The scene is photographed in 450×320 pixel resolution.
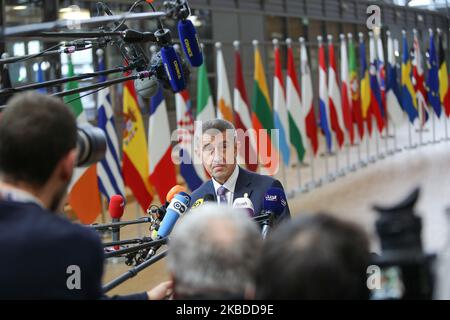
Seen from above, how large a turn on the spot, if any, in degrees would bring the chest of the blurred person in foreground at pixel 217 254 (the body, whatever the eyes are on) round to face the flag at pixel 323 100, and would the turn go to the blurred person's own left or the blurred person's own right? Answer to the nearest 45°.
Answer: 0° — they already face it

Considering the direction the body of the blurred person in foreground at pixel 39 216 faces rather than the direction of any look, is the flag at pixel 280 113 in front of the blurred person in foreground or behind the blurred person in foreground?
in front

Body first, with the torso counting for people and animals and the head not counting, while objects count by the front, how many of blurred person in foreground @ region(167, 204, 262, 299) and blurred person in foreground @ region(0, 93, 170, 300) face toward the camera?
0

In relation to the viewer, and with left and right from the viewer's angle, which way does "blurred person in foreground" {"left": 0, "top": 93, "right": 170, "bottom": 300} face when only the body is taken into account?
facing away from the viewer and to the right of the viewer

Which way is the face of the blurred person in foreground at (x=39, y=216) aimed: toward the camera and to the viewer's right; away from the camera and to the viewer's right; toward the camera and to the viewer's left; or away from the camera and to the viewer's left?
away from the camera and to the viewer's right

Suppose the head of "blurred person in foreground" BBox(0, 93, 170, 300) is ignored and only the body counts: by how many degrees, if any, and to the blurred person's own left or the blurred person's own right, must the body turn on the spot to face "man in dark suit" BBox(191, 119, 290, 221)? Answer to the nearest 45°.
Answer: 0° — they already face them

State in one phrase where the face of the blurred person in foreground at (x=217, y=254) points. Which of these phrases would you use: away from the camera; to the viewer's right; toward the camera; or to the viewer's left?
away from the camera

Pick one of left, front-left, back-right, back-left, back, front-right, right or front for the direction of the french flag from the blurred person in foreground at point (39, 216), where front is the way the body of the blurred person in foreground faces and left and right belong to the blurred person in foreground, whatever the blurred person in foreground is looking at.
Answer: front-left

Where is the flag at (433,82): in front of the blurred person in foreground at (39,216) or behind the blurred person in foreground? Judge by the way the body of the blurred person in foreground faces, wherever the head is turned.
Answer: in front

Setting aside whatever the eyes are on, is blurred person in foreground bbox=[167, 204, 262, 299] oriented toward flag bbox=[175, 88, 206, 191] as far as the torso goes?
yes

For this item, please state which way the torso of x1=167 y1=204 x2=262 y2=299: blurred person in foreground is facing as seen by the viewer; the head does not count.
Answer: away from the camera

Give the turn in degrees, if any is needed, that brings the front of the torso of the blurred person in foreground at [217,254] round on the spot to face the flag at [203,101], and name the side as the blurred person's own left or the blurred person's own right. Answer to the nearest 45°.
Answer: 0° — they already face it

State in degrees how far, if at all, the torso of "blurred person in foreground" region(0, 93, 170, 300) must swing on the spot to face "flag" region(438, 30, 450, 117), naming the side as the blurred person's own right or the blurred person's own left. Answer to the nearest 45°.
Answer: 0° — they already face it

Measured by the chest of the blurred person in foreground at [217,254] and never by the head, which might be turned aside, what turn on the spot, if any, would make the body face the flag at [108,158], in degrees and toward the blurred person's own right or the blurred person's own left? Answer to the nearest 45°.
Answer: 0° — they already face it
